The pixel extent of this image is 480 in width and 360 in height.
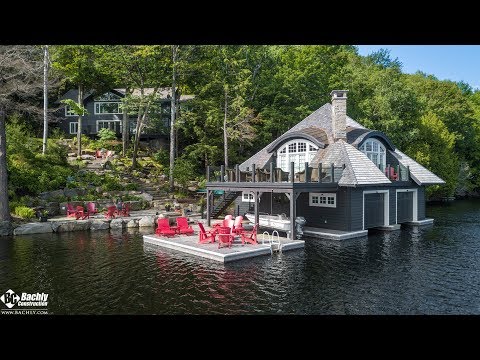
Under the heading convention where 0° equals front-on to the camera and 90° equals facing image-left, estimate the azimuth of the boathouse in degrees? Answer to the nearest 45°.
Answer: approximately 315°

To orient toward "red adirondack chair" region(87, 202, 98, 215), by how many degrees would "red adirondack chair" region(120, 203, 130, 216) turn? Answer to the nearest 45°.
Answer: approximately 45° to its right

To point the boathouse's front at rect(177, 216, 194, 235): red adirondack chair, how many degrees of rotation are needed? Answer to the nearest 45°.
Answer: approximately 90° to its right

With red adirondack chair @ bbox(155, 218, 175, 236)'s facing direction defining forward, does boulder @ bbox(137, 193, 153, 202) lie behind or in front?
behind

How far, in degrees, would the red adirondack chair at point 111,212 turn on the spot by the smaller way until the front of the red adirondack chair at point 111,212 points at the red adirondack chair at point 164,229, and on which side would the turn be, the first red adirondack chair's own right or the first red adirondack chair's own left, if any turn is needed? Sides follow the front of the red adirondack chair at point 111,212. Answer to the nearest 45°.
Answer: approximately 45° to the first red adirondack chair's own left

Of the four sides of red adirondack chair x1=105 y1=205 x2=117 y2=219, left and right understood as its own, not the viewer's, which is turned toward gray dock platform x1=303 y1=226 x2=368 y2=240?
left

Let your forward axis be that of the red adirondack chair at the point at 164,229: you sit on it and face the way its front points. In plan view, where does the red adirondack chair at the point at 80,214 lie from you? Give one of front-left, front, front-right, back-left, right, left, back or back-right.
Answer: back

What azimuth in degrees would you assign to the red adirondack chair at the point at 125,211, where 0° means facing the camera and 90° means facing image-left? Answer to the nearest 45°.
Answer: approximately 45°

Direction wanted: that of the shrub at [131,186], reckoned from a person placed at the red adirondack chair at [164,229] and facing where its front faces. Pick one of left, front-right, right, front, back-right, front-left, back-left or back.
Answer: back-left
